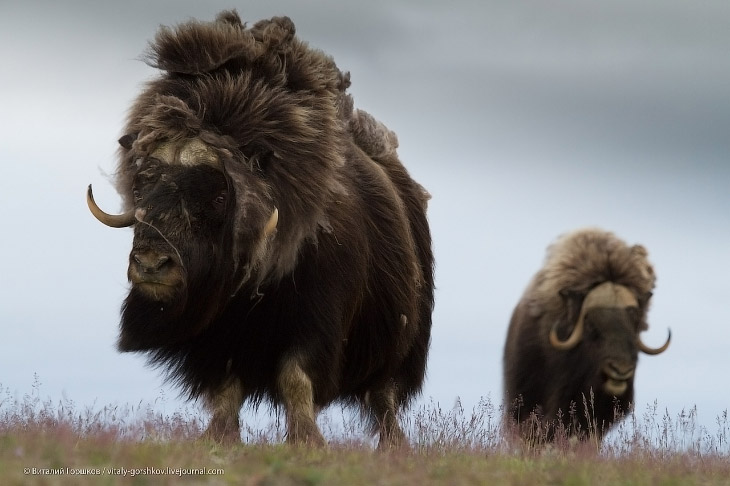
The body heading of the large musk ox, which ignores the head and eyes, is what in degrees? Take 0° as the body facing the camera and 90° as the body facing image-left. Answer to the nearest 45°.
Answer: approximately 45°

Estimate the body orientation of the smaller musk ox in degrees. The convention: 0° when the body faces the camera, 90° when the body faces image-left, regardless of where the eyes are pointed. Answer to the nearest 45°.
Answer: approximately 315°

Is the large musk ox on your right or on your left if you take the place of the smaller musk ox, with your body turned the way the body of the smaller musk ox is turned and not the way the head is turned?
on your right

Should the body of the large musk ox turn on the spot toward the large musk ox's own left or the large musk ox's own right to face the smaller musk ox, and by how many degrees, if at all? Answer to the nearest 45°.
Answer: approximately 180°
